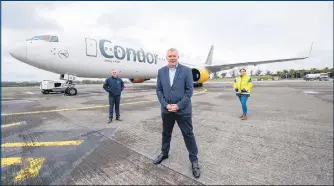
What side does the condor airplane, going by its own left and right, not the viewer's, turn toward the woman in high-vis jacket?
left

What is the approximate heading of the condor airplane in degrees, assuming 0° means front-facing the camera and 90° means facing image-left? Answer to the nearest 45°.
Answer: approximately 45°

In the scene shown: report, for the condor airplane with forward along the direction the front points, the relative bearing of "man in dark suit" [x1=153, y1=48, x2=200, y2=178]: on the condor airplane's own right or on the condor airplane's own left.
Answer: on the condor airplane's own left
